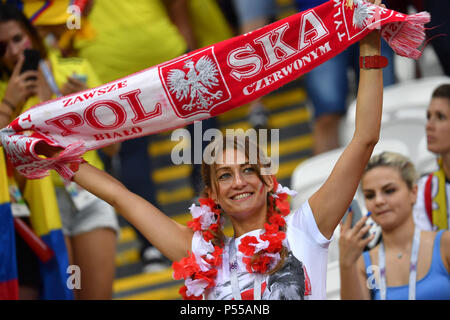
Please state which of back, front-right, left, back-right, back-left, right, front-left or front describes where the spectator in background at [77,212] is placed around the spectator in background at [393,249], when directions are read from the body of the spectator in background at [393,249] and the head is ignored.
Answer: front-right

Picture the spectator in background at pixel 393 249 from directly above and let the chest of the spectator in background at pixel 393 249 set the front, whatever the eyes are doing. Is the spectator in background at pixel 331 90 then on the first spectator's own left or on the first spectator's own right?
on the first spectator's own right

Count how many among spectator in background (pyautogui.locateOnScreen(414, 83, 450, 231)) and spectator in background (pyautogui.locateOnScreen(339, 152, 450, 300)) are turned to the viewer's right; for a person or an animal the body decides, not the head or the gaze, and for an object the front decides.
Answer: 0

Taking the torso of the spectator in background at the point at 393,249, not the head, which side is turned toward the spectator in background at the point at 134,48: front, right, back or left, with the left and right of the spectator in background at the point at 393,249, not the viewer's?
right

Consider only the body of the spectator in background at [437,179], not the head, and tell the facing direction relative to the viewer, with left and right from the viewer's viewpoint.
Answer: facing the viewer and to the left of the viewer

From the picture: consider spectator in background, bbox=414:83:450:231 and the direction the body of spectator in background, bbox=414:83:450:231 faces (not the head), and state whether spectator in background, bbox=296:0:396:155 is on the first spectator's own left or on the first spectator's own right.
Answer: on the first spectator's own right

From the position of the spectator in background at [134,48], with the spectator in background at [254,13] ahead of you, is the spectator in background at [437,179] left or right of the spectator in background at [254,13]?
right

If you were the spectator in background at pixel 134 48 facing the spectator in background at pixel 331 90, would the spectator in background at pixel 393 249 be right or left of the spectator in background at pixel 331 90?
right
